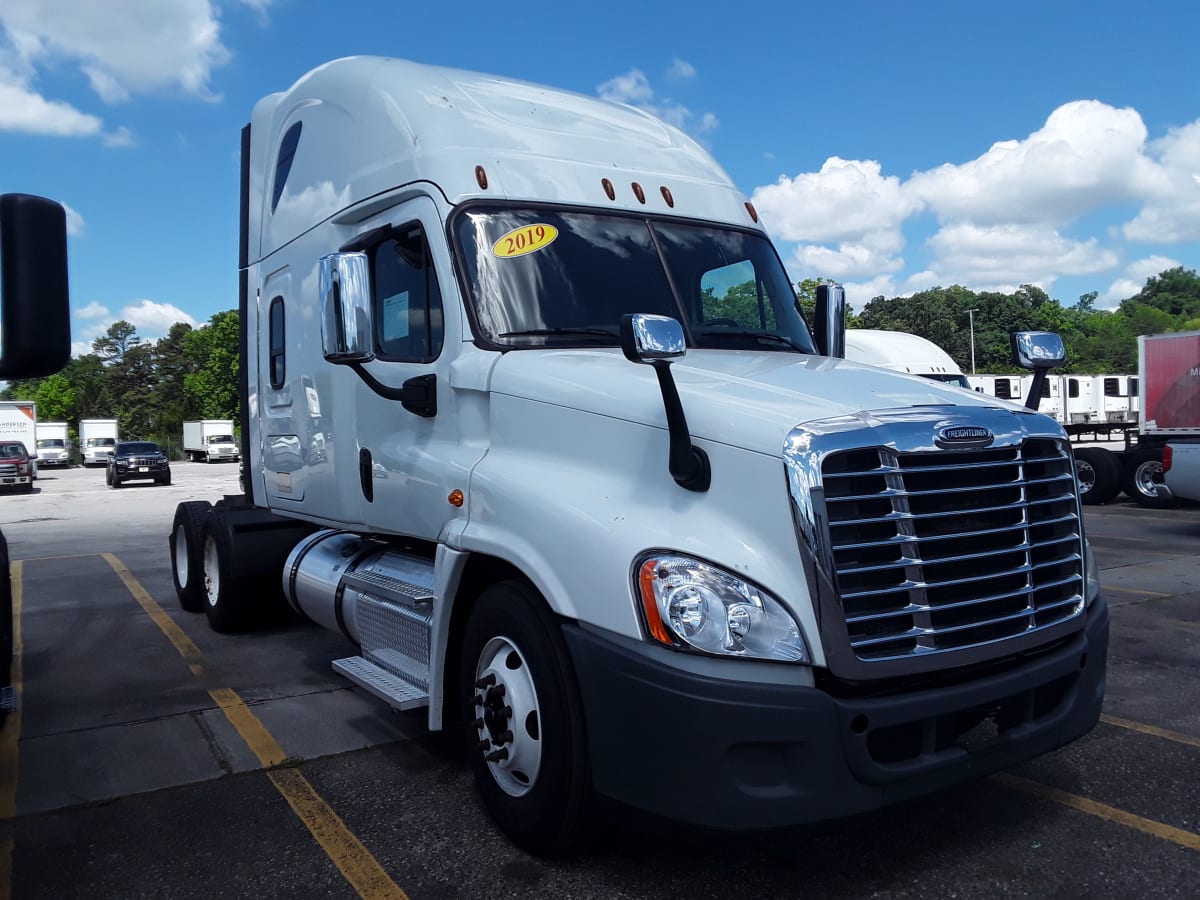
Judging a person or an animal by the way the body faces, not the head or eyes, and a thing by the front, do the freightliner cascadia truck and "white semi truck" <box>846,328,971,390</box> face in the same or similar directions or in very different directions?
same or similar directions

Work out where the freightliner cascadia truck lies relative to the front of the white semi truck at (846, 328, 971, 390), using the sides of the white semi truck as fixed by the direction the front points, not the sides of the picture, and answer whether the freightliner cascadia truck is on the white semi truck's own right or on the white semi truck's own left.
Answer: on the white semi truck's own right

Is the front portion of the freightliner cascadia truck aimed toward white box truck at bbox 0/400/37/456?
no

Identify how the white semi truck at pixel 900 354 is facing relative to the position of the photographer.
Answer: facing the viewer and to the right of the viewer

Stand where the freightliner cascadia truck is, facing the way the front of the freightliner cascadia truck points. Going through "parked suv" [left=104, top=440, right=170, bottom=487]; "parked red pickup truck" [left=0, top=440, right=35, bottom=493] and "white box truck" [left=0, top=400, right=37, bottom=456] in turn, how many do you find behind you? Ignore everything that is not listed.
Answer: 3

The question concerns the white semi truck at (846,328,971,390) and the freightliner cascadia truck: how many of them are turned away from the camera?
0

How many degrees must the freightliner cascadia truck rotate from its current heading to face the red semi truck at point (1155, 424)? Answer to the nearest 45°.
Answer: approximately 90° to its left

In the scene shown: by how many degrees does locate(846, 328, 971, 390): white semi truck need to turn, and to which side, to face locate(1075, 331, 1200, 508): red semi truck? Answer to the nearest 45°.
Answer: approximately 45° to its left

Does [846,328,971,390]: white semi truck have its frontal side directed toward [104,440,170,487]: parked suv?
no

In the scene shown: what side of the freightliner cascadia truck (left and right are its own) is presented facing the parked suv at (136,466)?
back

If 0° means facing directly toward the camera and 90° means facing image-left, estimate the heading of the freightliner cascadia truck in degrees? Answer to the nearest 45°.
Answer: approximately 315°

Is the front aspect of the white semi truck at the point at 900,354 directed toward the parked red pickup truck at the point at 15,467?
no

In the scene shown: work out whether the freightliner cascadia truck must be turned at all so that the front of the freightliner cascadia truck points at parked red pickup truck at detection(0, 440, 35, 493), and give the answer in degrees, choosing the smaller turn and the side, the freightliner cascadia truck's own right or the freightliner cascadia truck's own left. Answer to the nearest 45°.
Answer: approximately 180°

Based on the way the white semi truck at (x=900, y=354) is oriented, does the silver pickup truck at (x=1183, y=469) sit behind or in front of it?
in front

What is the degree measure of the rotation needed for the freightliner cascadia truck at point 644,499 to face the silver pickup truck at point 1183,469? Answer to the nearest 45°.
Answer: approximately 90° to its left
